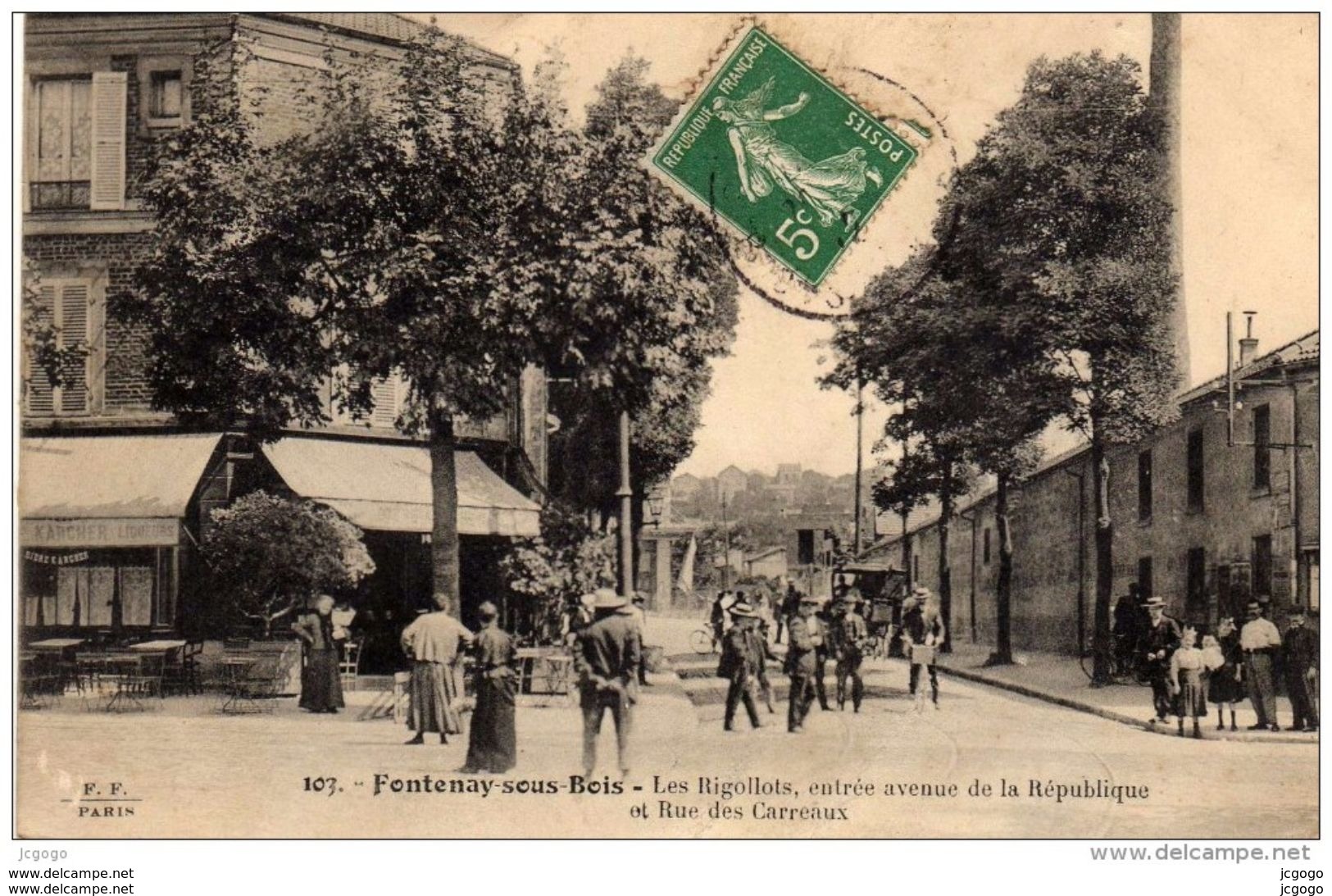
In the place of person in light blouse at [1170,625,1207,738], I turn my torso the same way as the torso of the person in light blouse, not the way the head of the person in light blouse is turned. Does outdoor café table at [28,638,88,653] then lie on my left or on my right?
on my right

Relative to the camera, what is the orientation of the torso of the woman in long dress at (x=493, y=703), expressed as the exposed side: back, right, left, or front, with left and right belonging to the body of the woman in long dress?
back

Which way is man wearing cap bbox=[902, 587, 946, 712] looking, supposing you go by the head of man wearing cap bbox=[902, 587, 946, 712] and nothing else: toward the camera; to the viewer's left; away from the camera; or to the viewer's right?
toward the camera

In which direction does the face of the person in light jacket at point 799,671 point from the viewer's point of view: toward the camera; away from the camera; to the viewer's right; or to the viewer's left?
toward the camera

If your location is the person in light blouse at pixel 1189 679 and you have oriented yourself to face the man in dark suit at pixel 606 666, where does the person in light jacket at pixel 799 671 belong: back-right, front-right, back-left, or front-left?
front-right

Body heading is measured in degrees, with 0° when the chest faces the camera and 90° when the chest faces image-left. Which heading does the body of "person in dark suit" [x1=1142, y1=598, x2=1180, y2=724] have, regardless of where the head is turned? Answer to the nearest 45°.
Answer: approximately 45°

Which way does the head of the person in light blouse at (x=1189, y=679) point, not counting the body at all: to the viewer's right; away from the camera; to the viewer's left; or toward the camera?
toward the camera

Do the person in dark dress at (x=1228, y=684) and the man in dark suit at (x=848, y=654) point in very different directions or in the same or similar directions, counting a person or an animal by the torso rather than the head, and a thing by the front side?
same or similar directions

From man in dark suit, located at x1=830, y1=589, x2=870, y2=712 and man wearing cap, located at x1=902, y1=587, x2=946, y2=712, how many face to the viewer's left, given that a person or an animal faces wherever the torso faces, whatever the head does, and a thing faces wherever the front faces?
0

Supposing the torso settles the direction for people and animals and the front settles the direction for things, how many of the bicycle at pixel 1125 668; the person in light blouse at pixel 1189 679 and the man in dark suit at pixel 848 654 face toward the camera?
2

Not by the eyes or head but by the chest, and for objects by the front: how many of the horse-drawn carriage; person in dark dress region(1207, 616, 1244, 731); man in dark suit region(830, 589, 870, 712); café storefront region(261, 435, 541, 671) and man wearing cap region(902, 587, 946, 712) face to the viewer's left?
0

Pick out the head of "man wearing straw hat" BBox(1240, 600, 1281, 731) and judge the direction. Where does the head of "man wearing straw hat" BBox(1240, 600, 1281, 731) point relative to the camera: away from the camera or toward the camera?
toward the camera

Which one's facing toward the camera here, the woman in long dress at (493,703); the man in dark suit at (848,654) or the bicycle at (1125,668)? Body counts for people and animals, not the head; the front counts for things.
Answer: the man in dark suit

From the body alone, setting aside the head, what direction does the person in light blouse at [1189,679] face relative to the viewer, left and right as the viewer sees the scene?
facing the viewer

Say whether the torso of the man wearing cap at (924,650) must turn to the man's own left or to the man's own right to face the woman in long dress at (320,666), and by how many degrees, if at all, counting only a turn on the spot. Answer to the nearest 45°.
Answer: approximately 45° to the man's own right
